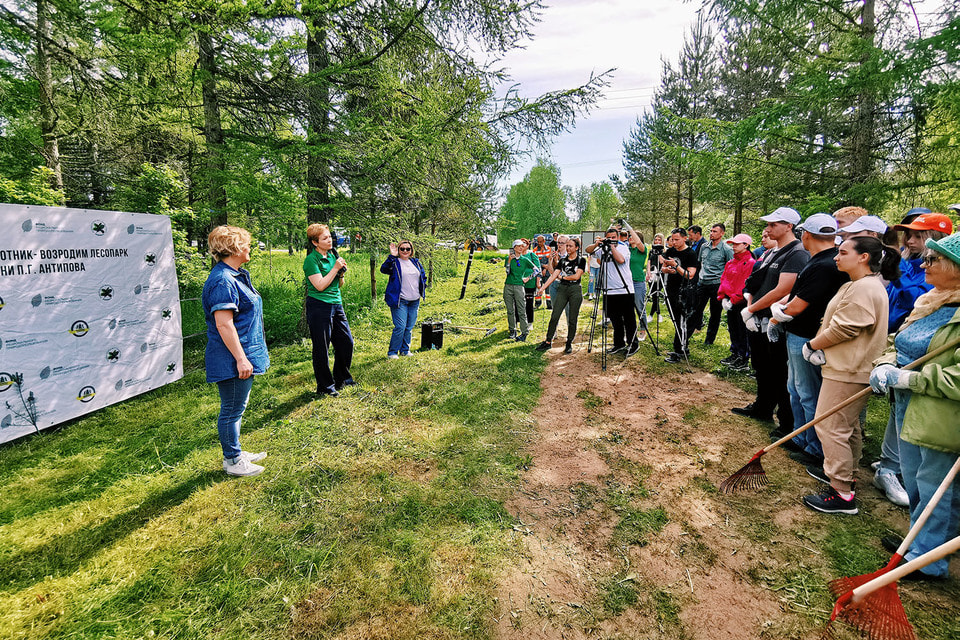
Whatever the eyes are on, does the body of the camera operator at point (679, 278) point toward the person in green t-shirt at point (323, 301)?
yes

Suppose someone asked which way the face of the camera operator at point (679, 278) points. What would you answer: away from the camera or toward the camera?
toward the camera

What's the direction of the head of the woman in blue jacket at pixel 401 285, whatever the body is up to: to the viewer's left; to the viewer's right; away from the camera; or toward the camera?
toward the camera

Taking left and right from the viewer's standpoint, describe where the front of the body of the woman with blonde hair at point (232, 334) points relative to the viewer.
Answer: facing to the right of the viewer

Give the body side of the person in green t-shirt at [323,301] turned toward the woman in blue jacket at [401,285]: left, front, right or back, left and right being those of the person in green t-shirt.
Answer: left

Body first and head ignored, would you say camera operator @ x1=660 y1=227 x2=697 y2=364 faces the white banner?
yes

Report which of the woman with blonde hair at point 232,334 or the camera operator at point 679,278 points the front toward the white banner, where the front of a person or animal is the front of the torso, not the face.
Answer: the camera operator

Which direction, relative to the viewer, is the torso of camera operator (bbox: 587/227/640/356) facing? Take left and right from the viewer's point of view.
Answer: facing the viewer and to the left of the viewer

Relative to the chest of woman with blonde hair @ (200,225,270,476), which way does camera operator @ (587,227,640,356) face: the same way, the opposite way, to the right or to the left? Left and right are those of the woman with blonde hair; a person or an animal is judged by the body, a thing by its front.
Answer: the opposite way

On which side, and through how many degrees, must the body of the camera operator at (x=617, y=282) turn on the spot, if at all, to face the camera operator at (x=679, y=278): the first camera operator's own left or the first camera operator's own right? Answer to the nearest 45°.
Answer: approximately 180°

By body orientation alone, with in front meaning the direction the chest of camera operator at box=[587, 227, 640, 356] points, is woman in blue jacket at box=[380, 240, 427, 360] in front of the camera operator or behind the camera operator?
in front

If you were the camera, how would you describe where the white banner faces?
facing the viewer and to the right of the viewer

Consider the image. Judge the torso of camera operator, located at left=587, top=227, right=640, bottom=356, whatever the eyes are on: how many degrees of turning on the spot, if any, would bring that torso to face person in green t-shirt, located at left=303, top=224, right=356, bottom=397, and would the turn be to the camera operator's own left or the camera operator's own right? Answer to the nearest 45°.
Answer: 0° — they already face them

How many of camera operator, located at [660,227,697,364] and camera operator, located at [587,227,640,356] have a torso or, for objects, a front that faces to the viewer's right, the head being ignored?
0

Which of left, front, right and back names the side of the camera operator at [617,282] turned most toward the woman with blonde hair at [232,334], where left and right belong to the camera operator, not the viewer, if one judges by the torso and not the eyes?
front

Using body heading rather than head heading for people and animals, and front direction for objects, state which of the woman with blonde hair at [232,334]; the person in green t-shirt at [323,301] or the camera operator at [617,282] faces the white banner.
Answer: the camera operator

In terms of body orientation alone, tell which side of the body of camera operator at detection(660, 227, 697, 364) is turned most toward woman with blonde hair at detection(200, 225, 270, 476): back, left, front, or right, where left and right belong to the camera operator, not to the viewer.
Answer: front
